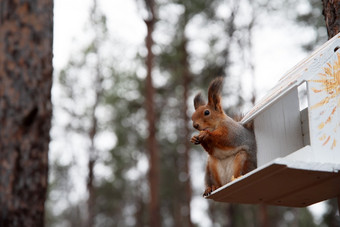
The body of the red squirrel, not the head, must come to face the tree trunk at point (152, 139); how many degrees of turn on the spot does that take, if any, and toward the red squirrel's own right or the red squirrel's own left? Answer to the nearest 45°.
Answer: approximately 135° to the red squirrel's own right

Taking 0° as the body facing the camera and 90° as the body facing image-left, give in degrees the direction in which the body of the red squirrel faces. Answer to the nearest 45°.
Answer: approximately 45°
